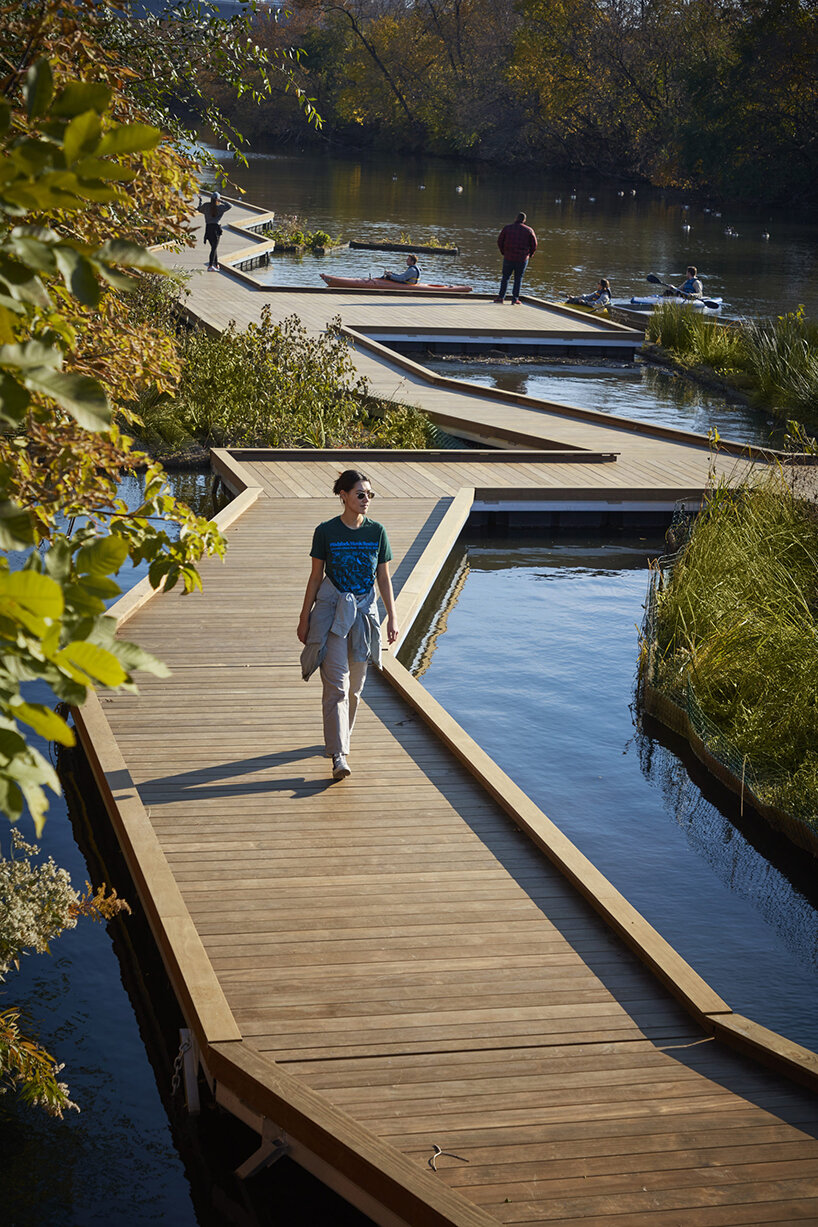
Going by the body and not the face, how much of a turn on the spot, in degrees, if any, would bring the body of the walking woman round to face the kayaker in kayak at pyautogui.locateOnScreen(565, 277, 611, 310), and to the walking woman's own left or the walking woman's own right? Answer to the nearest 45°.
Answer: approximately 180°

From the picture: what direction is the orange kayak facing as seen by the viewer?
to the viewer's left

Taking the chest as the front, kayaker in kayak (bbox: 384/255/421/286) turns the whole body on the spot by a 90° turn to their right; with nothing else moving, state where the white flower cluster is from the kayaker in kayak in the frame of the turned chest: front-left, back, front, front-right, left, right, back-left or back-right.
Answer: back

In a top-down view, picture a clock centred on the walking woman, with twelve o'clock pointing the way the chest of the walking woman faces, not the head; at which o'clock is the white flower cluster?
The white flower cluster is roughly at 1 o'clock from the walking woman.

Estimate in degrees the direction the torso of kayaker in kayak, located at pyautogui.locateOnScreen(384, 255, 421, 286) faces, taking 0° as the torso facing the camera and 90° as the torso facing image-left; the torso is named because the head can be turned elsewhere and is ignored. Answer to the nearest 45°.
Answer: approximately 90°

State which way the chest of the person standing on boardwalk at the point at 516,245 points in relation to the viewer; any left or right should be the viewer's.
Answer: facing away from the viewer

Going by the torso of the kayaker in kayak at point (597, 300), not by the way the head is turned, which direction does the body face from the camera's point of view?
to the viewer's left

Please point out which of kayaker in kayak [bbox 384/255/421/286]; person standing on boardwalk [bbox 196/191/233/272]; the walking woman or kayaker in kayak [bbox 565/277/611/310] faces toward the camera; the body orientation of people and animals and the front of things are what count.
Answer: the walking woman

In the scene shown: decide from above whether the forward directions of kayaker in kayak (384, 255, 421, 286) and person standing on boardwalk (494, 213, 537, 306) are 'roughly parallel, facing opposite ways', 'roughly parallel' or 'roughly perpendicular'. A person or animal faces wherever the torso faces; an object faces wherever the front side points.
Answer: roughly perpendicular

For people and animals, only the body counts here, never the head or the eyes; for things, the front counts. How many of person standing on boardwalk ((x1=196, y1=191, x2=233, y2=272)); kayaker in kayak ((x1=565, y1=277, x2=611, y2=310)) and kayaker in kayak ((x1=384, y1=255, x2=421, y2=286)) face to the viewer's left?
2

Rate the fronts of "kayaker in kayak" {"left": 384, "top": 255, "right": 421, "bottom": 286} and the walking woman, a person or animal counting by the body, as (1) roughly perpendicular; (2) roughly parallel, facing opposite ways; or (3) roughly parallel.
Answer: roughly perpendicular
